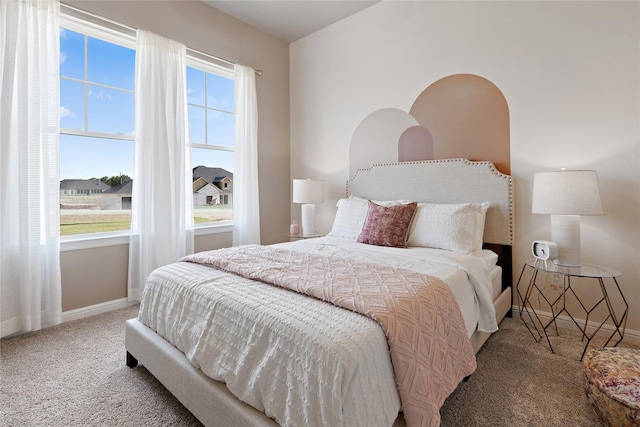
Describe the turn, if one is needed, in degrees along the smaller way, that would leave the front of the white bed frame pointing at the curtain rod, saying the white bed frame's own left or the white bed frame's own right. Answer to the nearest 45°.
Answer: approximately 45° to the white bed frame's own right

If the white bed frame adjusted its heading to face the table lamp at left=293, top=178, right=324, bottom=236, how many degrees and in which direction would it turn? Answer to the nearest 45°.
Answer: approximately 90° to its right

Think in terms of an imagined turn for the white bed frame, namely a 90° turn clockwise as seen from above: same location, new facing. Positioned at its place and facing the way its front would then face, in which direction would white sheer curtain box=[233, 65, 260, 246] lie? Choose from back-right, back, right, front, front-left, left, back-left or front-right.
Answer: front

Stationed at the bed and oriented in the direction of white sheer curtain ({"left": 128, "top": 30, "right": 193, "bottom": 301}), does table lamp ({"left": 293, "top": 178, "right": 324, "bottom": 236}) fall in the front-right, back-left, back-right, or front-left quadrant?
front-right

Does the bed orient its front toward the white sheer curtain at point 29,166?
no

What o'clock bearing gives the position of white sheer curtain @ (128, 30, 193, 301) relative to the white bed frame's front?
The white sheer curtain is roughly at 2 o'clock from the white bed frame.

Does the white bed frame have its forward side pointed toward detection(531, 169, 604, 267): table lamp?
no

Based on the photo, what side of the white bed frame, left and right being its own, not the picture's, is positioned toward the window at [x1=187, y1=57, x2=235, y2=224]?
right

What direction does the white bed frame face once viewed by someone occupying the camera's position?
facing the viewer and to the left of the viewer

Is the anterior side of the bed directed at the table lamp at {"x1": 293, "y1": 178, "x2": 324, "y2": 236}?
no

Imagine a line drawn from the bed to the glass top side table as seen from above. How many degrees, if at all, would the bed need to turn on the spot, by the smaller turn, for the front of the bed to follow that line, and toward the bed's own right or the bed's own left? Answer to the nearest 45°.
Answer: approximately 180°

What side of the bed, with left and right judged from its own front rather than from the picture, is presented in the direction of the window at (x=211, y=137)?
right

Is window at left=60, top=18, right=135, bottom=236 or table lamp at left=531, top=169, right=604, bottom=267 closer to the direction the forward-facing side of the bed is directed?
the window

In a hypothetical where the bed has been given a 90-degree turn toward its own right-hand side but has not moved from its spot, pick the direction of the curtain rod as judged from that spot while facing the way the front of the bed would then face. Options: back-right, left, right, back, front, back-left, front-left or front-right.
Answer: front
